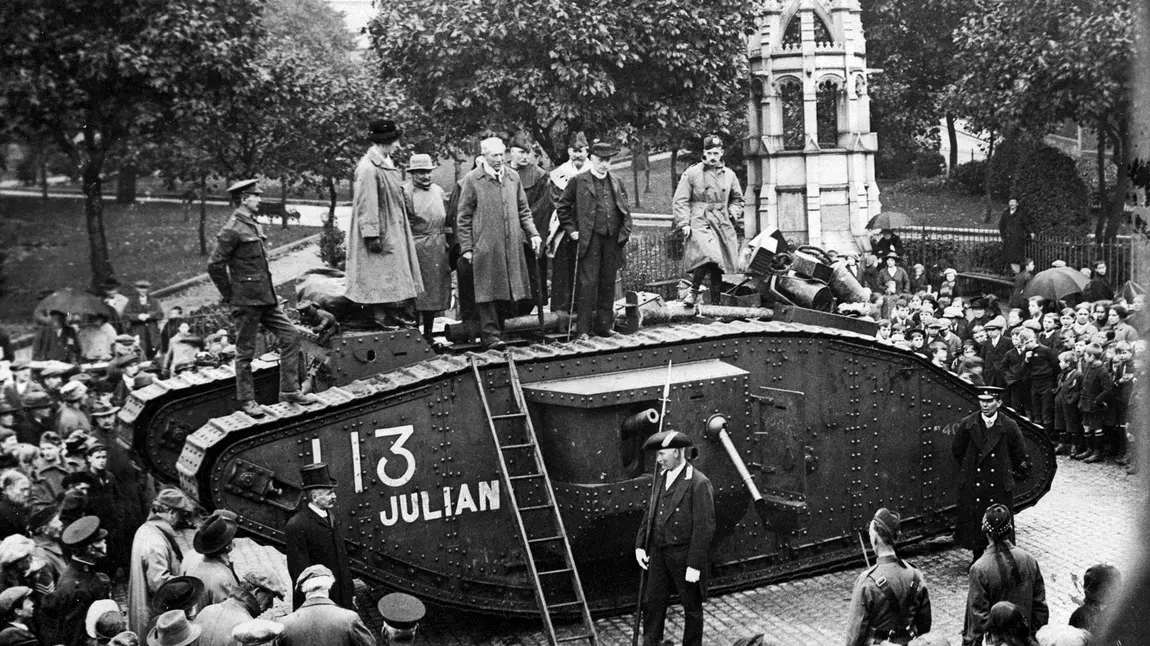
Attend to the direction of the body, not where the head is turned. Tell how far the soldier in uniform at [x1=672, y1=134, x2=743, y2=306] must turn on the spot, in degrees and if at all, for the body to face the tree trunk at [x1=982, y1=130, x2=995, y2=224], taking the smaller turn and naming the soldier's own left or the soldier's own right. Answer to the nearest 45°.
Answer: approximately 180°

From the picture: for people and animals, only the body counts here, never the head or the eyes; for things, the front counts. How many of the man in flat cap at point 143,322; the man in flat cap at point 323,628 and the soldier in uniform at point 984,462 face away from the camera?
1

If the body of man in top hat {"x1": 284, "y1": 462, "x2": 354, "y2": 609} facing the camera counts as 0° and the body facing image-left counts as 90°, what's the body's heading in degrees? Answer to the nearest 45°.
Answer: approximately 315°

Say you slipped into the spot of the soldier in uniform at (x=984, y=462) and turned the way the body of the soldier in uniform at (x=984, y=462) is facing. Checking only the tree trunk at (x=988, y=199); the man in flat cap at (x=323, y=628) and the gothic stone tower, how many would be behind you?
2

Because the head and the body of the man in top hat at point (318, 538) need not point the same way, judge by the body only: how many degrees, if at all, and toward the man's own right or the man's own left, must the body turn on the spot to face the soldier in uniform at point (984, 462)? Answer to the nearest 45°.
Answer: approximately 45° to the man's own left

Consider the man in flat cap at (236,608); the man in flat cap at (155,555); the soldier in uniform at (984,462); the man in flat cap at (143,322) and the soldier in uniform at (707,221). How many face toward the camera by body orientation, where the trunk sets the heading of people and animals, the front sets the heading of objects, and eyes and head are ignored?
3

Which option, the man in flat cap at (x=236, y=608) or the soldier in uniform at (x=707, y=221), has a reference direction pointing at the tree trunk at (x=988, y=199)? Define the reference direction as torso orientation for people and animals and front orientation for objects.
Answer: the man in flat cap

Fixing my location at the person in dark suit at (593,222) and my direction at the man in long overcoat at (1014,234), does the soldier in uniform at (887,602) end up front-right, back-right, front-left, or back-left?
back-right

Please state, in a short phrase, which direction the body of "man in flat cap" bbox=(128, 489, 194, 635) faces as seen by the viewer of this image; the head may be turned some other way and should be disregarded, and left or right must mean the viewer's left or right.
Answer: facing to the right of the viewer

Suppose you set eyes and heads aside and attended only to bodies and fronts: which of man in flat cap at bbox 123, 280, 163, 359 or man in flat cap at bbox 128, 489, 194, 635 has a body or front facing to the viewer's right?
man in flat cap at bbox 128, 489, 194, 635

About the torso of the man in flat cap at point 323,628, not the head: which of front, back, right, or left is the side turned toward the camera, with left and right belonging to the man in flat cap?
back

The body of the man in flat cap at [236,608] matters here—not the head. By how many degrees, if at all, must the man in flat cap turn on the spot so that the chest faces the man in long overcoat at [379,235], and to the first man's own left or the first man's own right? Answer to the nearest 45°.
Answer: approximately 45° to the first man's own left

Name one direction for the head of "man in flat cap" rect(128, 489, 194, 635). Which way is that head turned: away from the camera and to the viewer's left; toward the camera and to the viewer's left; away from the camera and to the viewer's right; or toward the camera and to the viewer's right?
away from the camera and to the viewer's right

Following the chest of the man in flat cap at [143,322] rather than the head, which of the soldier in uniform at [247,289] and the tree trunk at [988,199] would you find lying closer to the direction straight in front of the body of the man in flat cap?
the soldier in uniform
